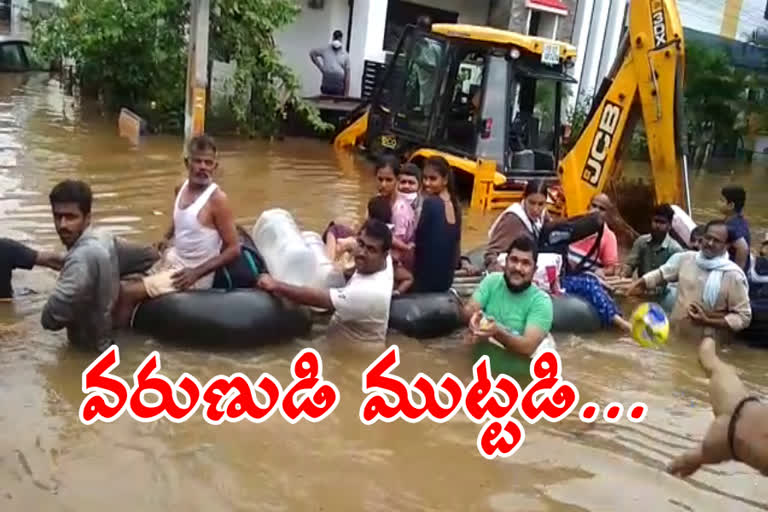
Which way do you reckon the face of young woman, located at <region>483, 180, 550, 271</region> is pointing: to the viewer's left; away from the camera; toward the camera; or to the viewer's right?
toward the camera

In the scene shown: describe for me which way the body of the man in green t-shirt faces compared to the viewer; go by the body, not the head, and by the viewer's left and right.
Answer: facing the viewer and to the left of the viewer

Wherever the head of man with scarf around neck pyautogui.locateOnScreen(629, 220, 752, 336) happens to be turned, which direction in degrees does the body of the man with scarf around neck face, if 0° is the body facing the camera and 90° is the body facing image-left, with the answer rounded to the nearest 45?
approximately 45°

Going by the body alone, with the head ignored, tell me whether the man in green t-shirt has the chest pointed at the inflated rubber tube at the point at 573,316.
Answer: no

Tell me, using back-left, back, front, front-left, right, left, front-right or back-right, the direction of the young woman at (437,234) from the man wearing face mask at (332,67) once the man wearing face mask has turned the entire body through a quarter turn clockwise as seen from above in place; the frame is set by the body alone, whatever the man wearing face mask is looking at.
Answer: left

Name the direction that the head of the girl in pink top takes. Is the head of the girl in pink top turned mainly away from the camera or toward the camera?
toward the camera

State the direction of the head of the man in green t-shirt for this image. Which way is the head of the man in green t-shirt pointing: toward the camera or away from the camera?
toward the camera

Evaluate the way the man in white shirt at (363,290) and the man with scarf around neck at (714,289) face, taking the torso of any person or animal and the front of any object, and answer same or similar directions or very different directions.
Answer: same or similar directions

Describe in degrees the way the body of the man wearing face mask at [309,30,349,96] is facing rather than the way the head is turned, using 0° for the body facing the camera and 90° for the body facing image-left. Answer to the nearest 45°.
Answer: approximately 0°

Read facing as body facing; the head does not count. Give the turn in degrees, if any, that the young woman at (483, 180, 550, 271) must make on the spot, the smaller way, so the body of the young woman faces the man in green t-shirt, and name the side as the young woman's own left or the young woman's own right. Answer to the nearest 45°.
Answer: approximately 45° to the young woman's own right

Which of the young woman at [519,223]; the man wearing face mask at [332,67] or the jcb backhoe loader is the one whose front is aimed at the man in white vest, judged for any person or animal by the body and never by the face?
the man wearing face mask

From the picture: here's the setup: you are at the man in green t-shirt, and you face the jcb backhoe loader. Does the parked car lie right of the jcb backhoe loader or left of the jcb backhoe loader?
left

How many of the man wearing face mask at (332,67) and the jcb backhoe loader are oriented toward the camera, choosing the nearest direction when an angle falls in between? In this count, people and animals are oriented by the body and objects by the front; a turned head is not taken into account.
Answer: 1

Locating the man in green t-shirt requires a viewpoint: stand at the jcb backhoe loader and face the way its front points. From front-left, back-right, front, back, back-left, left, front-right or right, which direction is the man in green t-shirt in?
back-left

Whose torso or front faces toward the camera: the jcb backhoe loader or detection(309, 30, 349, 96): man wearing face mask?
the man wearing face mask

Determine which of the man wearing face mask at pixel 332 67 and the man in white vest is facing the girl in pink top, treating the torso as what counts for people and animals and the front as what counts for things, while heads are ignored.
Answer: the man wearing face mask

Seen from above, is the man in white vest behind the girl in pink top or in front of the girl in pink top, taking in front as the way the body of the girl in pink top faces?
in front

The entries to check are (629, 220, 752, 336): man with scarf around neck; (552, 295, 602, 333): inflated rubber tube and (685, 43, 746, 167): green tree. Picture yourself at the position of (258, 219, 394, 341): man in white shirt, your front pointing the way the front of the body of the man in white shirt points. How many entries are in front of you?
0

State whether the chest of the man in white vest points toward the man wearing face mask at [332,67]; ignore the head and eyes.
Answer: no
